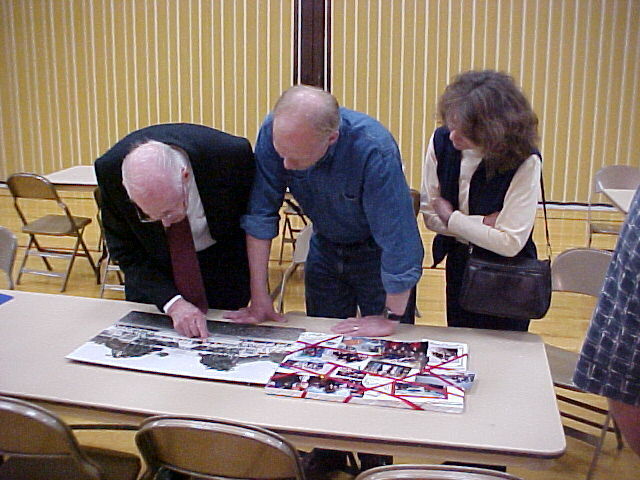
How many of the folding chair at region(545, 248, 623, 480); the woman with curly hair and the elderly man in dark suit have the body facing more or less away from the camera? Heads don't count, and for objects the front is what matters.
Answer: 0

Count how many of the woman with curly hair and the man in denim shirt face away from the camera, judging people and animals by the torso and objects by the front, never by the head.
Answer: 0

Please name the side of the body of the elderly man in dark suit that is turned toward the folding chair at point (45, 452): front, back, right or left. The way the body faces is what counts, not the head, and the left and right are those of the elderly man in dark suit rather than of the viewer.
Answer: front

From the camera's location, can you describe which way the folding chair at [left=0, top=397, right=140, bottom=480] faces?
facing away from the viewer and to the right of the viewer

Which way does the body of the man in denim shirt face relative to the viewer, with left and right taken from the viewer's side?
facing the viewer and to the left of the viewer

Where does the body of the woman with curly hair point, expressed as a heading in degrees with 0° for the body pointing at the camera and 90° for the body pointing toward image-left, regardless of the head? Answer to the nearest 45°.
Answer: approximately 45°

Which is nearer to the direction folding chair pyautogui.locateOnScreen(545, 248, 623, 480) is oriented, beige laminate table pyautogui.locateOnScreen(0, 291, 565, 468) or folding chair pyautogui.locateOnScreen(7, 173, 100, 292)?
the beige laminate table

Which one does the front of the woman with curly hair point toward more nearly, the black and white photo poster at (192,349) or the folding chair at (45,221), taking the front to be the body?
the black and white photo poster

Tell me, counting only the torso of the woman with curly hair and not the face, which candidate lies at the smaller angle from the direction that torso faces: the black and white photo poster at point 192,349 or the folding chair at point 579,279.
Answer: the black and white photo poster

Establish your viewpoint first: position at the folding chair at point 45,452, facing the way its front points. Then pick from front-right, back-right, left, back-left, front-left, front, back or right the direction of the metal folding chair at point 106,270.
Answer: front-left

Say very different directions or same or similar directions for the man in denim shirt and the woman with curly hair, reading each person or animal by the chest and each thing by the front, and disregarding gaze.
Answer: same or similar directions

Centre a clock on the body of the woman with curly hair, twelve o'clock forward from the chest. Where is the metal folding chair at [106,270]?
The metal folding chair is roughly at 3 o'clock from the woman with curly hair.

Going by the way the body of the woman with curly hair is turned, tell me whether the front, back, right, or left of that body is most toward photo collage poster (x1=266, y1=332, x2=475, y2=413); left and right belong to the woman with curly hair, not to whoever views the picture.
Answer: front
